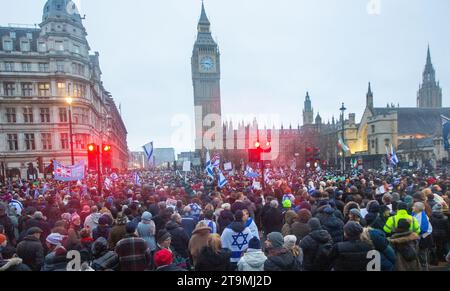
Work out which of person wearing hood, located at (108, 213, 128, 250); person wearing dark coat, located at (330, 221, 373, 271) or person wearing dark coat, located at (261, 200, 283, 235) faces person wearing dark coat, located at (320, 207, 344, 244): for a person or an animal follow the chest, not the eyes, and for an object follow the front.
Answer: person wearing dark coat, located at (330, 221, 373, 271)

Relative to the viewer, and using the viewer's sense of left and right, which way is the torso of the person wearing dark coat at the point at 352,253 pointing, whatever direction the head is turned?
facing away from the viewer

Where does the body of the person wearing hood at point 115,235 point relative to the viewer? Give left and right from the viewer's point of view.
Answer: facing away from the viewer

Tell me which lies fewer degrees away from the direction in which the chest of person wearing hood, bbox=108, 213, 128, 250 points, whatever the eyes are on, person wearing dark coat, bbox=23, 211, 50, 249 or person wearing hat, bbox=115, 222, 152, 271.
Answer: the person wearing dark coat

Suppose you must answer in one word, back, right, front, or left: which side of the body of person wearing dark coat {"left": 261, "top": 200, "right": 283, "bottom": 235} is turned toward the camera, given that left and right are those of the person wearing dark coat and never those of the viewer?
back

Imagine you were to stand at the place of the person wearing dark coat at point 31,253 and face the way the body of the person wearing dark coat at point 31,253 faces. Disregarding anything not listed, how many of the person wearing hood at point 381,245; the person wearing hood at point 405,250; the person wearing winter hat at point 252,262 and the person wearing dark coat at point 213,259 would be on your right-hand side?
4

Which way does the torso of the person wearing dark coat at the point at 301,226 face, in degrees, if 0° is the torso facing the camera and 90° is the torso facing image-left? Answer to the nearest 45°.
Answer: approximately 180°

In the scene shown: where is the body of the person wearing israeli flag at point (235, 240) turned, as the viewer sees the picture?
away from the camera

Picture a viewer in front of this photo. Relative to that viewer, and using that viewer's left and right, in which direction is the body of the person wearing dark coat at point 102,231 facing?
facing away from the viewer

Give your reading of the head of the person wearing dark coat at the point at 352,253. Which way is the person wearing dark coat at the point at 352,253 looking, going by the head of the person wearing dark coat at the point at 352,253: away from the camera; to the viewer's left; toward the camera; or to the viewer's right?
away from the camera

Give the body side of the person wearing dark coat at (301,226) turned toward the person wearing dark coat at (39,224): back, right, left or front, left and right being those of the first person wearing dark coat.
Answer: left
